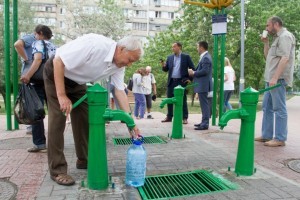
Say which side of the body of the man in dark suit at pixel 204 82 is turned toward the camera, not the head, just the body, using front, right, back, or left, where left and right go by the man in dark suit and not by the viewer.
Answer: left

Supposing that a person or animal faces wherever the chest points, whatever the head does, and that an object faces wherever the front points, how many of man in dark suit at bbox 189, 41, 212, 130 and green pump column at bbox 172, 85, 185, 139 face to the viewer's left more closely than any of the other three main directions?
2

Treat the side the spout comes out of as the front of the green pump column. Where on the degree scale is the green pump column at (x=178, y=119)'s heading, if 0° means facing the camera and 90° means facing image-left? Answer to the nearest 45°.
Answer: approximately 90°

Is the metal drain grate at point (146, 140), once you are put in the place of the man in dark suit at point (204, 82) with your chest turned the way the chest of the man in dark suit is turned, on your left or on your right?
on your left

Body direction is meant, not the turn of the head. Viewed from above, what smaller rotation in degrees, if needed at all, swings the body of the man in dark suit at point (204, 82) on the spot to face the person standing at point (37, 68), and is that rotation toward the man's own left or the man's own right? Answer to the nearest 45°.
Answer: approximately 45° to the man's own left

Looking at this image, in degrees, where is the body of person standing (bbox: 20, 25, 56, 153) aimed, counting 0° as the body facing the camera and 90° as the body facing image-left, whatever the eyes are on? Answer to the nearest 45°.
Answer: approximately 90°

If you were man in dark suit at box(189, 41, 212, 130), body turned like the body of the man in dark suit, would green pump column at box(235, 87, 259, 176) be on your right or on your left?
on your left

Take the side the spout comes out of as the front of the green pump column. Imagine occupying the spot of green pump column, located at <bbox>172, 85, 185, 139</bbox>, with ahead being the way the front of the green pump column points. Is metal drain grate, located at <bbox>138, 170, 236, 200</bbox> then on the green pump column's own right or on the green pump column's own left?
on the green pump column's own left
